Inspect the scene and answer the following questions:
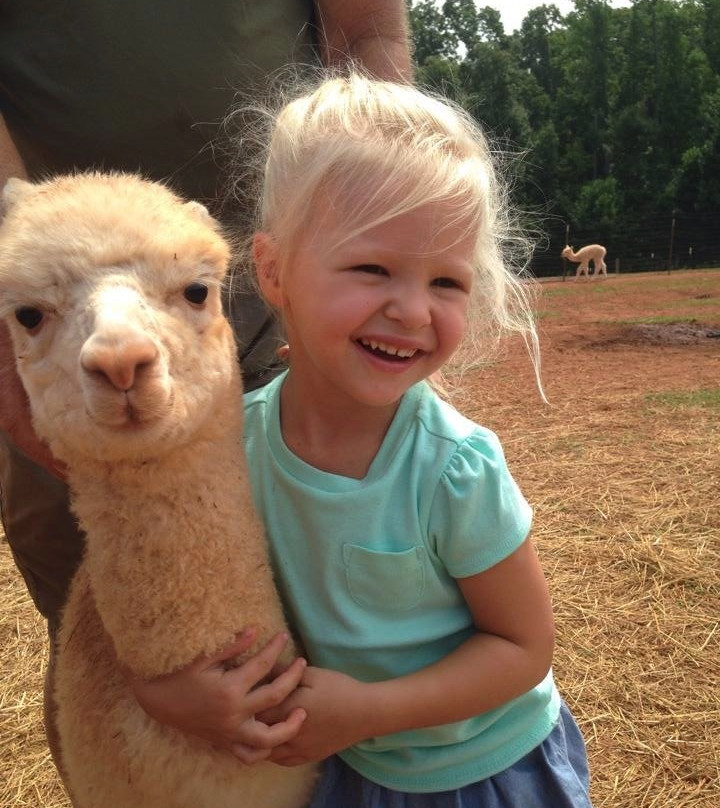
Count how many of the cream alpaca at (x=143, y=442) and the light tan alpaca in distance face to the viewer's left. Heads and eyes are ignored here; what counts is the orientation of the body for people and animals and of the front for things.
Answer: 1

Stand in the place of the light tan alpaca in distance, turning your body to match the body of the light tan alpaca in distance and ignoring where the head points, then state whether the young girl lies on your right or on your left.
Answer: on your left

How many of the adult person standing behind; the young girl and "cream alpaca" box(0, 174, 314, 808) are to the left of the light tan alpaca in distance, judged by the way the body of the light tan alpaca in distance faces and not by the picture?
3

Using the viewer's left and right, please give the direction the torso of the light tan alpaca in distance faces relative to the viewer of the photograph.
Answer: facing to the left of the viewer

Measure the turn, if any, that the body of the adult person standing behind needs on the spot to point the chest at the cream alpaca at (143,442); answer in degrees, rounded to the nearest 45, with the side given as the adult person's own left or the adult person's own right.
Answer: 0° — they already face it

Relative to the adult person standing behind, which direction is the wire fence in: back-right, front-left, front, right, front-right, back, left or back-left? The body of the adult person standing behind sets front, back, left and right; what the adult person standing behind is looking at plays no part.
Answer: back-left

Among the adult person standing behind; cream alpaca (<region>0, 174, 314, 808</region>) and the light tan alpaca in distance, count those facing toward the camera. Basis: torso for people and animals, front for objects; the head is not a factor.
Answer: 2
